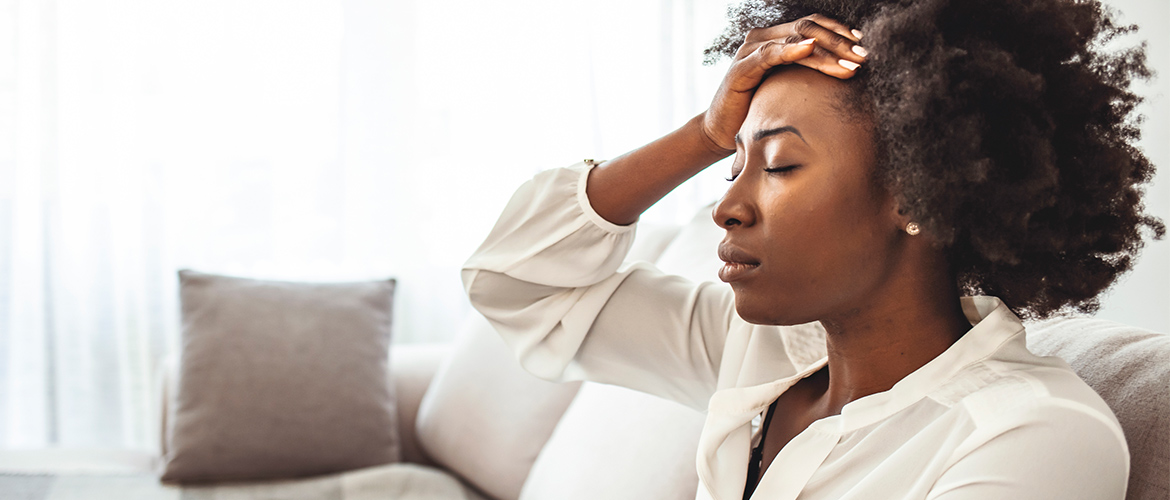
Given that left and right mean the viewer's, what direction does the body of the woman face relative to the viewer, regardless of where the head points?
facing the viewer and to the left of the viewer

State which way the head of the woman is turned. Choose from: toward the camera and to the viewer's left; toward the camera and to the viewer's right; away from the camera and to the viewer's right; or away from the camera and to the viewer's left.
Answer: toward the camera and to the viewer's left

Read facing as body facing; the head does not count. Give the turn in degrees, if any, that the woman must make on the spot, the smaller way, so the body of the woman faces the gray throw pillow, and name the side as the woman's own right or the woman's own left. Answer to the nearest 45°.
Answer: approximately 90° to the woman's own right
